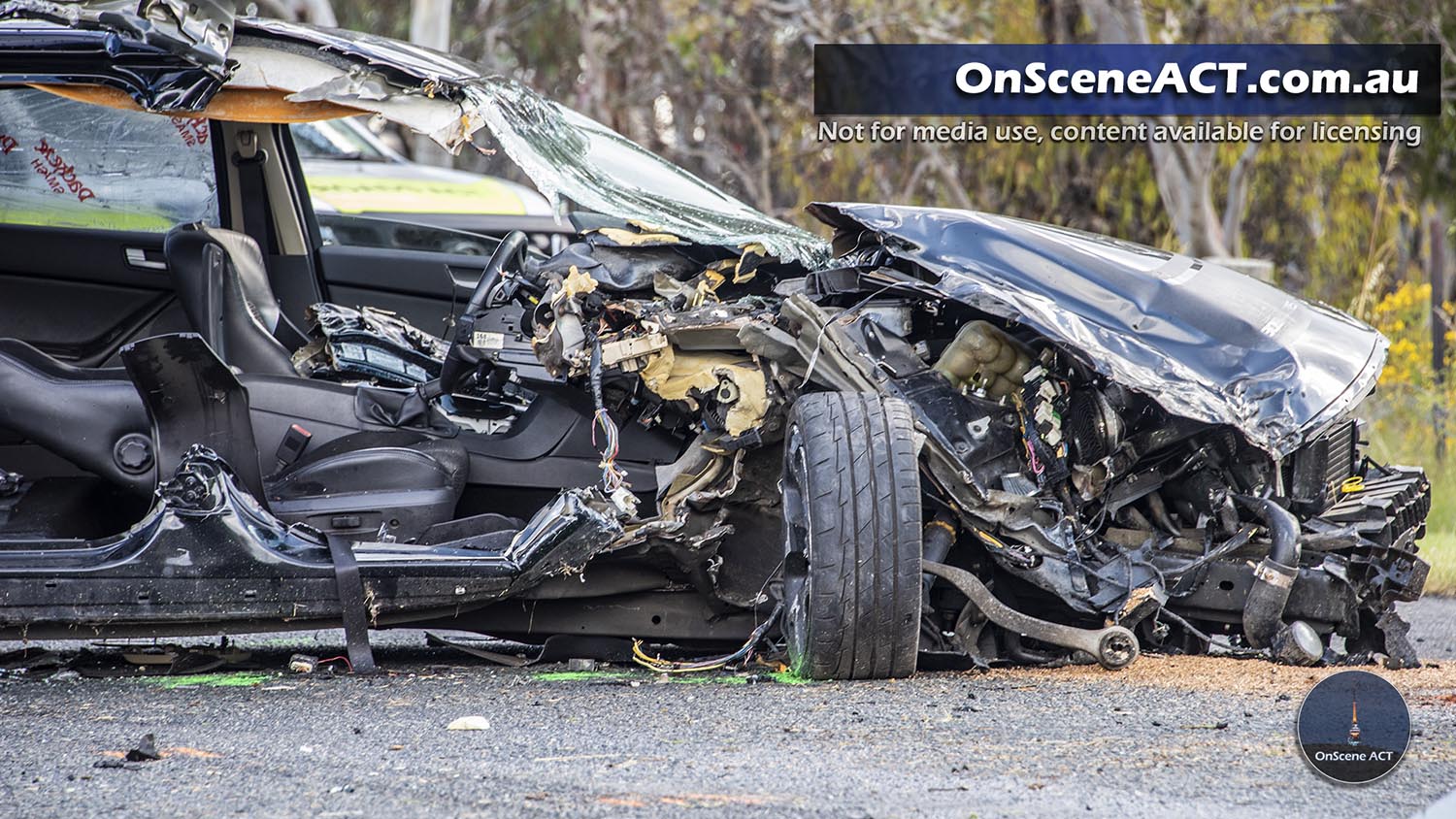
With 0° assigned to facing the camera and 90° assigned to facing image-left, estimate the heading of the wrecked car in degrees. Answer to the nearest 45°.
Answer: approximately 270°

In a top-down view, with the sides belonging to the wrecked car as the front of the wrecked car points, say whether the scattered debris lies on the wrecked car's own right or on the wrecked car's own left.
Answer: on the wrecked car's own right
